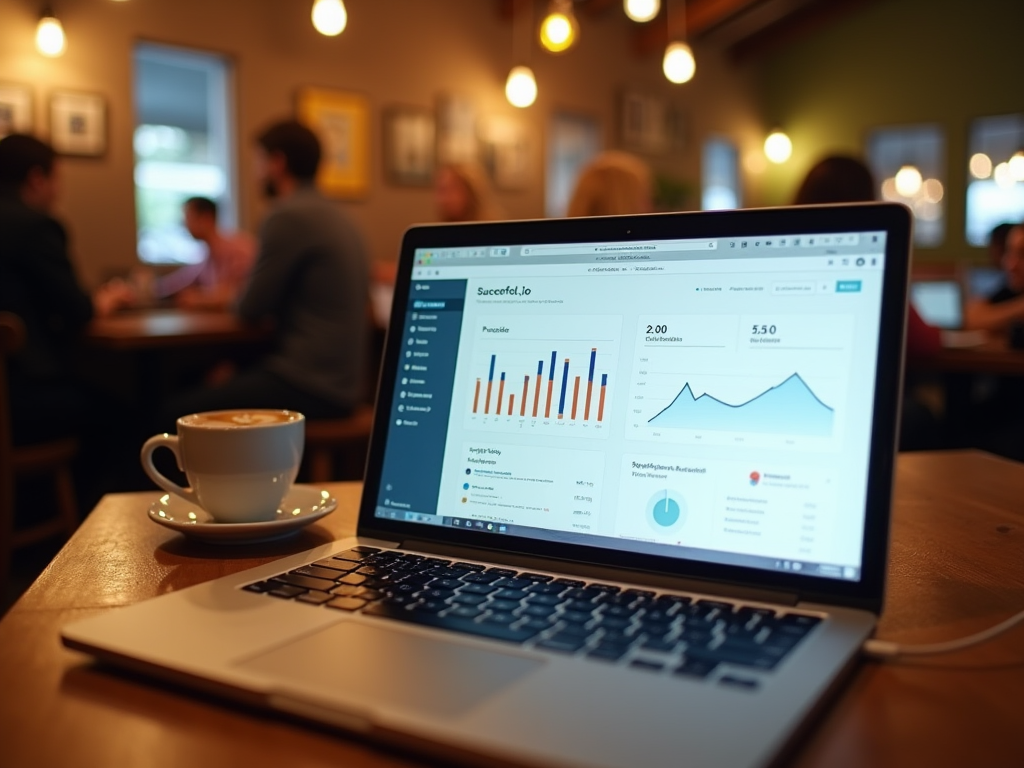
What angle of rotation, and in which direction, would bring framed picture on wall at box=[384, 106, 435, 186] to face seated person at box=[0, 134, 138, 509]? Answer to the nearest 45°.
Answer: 0° — it already faces them

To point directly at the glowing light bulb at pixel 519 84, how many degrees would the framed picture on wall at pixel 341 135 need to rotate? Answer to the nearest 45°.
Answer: approximately 45° to its left

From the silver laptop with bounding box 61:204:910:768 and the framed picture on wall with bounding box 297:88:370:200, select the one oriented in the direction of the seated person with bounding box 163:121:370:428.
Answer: the framed picture on wall

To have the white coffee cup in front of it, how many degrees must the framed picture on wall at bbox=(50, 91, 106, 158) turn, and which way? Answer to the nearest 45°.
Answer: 0° — it already faces it

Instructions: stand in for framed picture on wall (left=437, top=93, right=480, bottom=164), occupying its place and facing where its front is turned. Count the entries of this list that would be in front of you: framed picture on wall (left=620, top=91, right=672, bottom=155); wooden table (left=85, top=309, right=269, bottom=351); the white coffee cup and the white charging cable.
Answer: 3

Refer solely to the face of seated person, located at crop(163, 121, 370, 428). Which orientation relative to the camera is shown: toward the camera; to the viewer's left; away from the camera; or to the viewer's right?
to the viewer's left

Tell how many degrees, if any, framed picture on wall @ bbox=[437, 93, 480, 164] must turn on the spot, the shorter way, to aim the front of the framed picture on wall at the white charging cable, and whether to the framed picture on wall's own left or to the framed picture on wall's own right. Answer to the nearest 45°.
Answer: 0° — it already faces it

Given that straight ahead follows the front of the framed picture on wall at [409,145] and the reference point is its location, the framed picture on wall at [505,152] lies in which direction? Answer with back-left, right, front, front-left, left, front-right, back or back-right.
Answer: back-left
